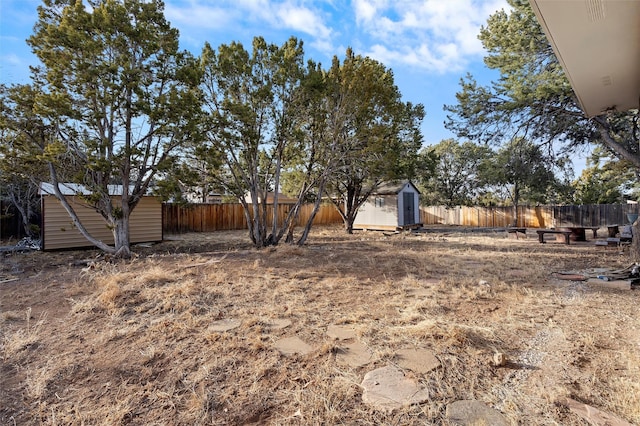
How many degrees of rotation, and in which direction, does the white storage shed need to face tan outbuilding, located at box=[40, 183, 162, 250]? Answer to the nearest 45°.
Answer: approximately 90° to its right

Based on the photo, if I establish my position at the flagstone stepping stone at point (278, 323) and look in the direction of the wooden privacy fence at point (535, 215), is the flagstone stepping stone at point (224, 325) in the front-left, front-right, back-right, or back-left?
back-left

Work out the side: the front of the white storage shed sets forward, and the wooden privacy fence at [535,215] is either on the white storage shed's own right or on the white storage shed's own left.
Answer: on the white storage shed's own left

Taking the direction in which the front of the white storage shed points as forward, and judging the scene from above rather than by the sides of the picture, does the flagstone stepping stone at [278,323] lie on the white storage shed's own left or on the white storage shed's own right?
on the white storage shed's own right

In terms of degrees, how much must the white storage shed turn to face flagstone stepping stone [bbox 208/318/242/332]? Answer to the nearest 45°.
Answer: approximately 45° to its right

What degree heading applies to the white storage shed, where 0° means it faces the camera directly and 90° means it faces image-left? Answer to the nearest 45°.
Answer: approximately 315°

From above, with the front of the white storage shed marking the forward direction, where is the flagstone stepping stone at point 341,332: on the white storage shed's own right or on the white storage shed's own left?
on the white storage shed's own right

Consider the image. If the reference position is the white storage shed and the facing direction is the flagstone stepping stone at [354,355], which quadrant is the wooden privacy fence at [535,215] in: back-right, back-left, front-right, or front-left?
back-left
